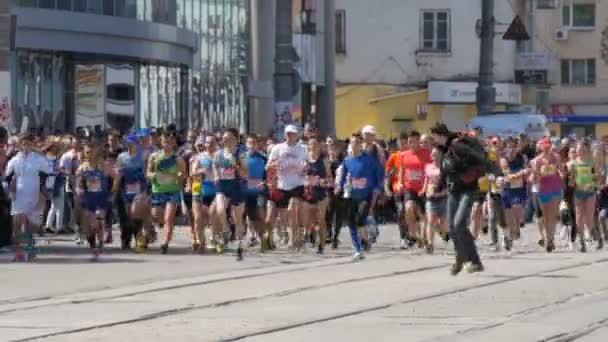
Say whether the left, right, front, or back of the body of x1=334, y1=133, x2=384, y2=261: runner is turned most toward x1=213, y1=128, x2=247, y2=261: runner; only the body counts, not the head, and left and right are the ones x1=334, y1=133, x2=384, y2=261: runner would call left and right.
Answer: right

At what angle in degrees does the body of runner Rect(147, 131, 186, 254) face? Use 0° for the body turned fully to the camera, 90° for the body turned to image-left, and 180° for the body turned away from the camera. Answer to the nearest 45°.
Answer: approximately 0°

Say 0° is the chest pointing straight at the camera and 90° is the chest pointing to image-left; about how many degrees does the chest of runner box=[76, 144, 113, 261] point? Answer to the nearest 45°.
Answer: approximately 0°
